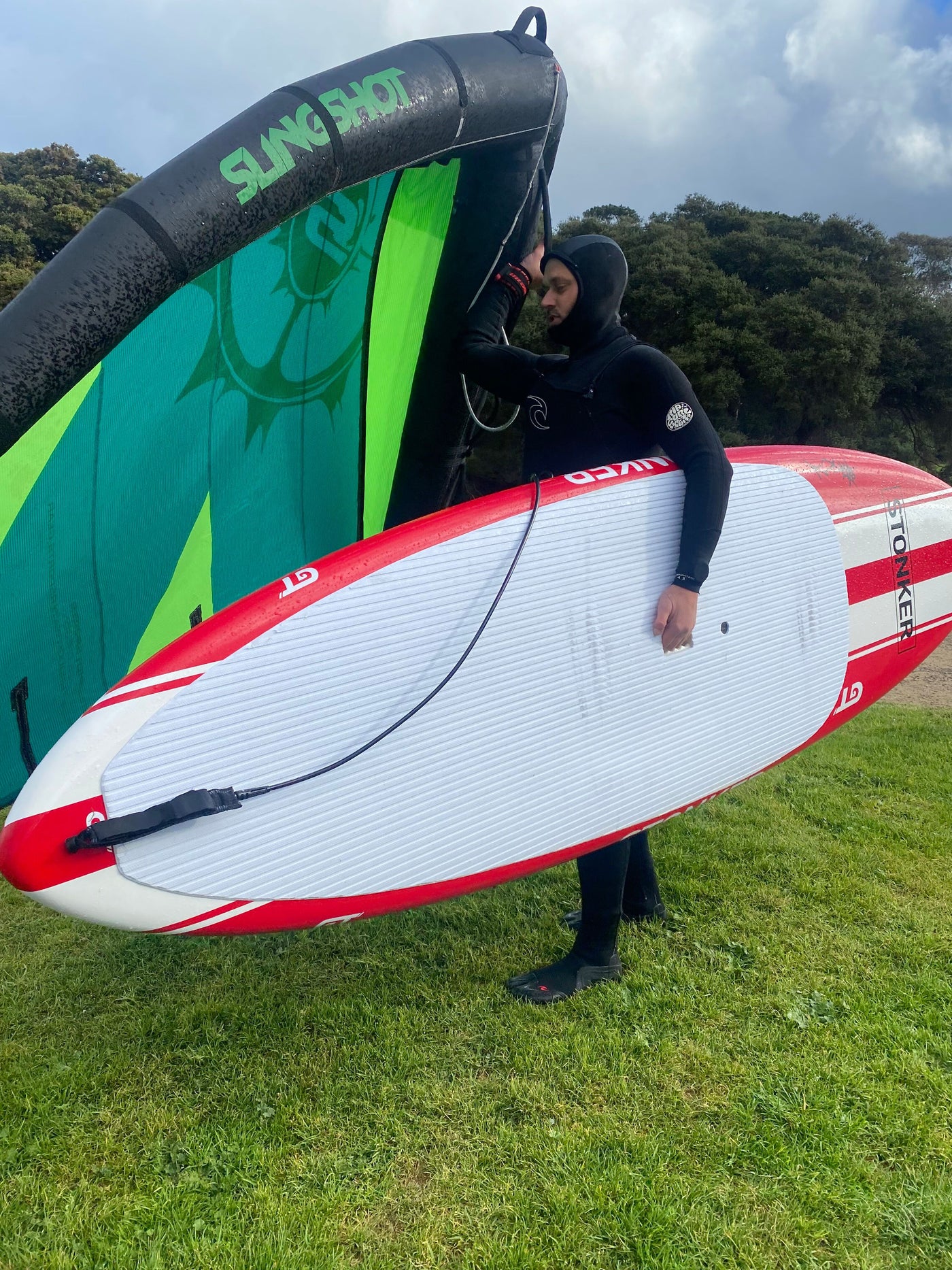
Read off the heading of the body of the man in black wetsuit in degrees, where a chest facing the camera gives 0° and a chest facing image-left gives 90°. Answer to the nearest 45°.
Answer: approximately 45°

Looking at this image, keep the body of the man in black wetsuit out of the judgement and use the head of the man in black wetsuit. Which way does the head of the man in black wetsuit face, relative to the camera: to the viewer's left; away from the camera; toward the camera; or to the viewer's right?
to the viewer's left
